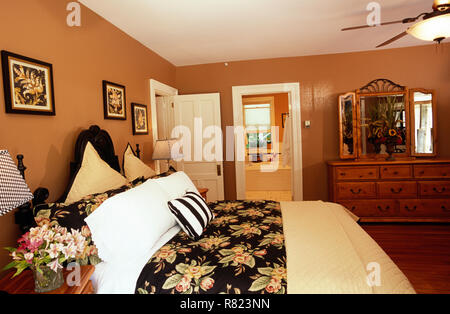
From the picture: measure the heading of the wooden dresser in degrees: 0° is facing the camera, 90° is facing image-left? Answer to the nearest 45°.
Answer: approximately 0°

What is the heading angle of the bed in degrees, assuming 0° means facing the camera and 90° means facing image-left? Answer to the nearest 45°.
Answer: approximately 270°

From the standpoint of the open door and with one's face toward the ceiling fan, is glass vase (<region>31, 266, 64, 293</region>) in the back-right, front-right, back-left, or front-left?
front-right

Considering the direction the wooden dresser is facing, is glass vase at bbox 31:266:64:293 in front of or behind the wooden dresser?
in front

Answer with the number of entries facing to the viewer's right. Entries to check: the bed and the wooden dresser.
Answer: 1

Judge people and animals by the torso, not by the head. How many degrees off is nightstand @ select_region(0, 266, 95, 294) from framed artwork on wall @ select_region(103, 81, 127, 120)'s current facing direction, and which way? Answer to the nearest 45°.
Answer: approximately 45° to its right

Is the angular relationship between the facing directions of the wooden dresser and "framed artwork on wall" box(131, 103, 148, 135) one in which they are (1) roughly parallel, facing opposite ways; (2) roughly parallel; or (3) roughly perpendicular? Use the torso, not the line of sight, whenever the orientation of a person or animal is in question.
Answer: roughly perpendicular

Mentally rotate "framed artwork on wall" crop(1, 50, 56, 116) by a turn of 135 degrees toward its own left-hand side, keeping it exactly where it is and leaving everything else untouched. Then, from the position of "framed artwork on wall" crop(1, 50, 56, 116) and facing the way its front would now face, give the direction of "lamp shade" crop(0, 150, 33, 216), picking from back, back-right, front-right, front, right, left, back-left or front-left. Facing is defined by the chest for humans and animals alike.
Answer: back

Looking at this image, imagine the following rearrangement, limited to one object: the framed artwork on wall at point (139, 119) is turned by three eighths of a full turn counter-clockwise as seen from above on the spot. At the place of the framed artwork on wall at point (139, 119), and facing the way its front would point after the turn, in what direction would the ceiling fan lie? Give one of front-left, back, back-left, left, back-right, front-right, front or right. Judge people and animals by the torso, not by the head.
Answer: back-right

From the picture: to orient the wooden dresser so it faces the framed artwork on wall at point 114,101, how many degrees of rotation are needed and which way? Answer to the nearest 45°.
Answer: approximately 45° to its right

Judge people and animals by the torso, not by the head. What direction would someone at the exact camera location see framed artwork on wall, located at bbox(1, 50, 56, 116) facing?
facing the viewer and to the right of the viewer

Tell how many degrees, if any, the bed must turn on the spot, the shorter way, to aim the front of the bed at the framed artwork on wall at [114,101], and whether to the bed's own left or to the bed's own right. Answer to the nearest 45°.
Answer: approximately 135° to the bed's own left

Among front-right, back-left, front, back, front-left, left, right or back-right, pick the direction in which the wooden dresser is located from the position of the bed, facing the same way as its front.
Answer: front-left

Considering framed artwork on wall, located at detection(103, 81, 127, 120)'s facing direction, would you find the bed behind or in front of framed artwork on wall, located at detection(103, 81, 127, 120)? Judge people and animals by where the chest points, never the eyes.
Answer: in front

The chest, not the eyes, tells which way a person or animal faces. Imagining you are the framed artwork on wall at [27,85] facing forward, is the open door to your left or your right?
on your left
